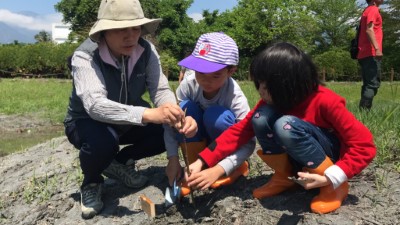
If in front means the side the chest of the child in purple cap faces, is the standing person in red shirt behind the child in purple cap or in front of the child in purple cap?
behind

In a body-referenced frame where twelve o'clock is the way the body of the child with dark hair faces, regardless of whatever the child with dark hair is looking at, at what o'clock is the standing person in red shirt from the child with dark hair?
The standing person in red shirt is roughly at 5 o'clock from the child with dark hair.

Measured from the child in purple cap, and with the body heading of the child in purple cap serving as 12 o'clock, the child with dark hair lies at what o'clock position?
The child with dark hair is roughly at 9 o'clock from the child in purple cap.

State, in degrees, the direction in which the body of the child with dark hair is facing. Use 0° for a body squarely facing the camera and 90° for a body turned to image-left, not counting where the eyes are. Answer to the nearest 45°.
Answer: approximately 45°

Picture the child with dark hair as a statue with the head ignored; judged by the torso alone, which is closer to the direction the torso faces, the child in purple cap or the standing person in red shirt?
the child in purple cap
